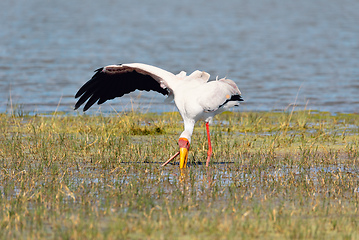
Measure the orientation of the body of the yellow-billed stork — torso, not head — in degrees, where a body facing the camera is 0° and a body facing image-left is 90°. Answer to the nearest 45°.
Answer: approximately 45°
